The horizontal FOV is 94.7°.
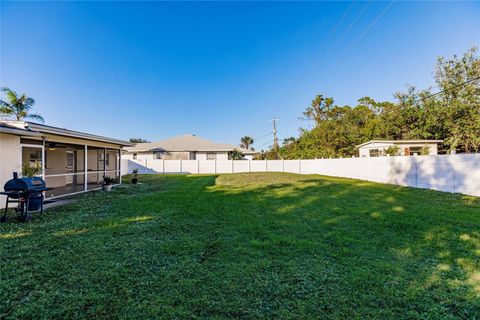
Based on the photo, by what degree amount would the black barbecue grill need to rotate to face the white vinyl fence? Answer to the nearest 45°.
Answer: approximately 45° to its left

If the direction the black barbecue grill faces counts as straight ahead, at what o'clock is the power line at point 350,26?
The power line is roughly at 11 o'clock from the black barbecue grill.

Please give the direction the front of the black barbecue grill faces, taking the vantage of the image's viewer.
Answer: facing the viewer and to the right of the viewer

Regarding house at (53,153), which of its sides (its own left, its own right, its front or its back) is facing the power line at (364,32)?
back

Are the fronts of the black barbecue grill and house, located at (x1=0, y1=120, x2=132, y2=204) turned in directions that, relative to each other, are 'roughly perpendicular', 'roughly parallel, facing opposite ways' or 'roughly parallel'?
roughly parallel

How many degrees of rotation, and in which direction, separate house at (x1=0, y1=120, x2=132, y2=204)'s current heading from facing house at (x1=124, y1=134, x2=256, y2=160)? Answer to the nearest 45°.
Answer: approximately 90° to its right

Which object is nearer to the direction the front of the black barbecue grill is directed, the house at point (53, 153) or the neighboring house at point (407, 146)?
the neighboring house

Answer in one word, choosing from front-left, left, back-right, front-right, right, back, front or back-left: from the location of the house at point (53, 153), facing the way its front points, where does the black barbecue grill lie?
back-left

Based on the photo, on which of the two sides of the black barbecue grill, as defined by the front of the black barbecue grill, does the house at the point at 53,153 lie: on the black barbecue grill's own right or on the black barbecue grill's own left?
on the black barbecue grill's own left
